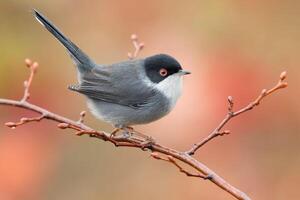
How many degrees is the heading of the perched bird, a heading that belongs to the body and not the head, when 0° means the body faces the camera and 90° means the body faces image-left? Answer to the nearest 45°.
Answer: approximately 270°
